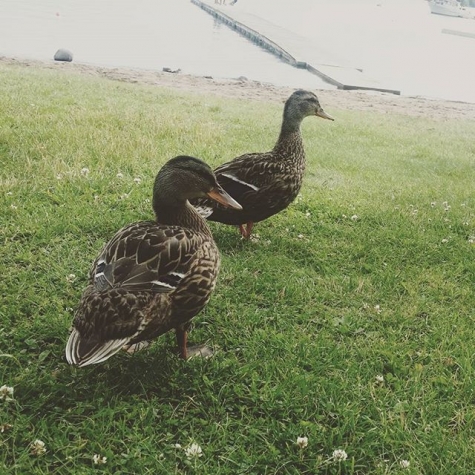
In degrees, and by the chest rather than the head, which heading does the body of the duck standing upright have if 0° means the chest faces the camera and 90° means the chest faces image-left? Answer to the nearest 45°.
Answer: approximately 270°

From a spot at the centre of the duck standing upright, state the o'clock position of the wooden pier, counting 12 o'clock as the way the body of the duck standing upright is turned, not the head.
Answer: The wooden pier is roughly at 9 o'clock from the duck standing upright.

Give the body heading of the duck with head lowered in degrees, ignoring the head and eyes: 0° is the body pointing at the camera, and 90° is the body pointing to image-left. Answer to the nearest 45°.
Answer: approximately 225°

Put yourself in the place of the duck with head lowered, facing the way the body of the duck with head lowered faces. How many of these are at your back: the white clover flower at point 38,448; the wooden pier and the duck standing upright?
1

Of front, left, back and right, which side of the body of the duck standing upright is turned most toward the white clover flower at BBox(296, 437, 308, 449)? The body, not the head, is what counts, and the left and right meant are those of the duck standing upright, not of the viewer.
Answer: right

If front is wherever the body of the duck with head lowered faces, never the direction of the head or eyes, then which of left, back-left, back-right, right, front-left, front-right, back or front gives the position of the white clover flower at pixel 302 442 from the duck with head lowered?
right

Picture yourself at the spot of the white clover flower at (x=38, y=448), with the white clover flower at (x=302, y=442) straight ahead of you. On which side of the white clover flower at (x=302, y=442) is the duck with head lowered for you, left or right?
left

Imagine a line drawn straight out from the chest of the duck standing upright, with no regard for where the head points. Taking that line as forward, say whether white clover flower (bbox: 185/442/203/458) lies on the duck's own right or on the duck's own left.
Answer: on the duck's own right

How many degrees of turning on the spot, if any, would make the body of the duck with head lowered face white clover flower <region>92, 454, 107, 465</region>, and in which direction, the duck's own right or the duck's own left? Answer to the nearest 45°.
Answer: approximately 135° to the duck's own right

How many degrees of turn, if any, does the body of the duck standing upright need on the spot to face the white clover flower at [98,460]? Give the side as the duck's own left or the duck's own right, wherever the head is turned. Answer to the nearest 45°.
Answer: approximately 90° to the duck's own right

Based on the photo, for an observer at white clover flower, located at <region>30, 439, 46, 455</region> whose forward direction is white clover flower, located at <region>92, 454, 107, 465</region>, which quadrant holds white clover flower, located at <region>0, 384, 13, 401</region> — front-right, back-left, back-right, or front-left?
back-left

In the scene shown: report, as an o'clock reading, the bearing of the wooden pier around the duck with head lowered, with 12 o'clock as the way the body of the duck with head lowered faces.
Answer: The wooden pier is roughly at 11 o'clock from the duck with head lowered.

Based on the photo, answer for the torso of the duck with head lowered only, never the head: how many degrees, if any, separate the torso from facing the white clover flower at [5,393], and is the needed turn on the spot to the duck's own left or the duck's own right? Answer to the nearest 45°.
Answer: approximately 180°

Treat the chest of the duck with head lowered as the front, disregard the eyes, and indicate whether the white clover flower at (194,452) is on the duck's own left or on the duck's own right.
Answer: on the duck's own right
